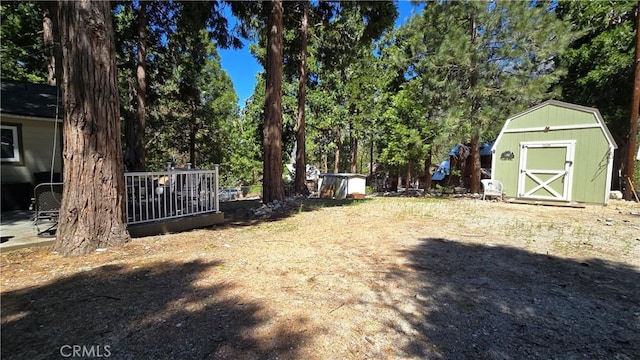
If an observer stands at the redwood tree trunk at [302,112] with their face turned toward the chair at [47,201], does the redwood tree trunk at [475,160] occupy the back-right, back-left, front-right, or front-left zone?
back-left

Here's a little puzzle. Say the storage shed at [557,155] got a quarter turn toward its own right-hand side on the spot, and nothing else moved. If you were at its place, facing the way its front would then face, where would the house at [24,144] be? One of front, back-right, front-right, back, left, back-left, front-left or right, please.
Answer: front-left

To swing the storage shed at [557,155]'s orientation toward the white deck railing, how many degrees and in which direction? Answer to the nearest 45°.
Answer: approximately 45° to its right

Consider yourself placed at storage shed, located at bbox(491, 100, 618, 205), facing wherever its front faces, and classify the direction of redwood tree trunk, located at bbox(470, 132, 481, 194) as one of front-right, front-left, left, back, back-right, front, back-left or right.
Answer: back-right

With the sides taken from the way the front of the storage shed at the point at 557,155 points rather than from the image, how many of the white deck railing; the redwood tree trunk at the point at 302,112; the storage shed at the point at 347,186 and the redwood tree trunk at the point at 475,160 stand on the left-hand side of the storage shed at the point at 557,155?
0

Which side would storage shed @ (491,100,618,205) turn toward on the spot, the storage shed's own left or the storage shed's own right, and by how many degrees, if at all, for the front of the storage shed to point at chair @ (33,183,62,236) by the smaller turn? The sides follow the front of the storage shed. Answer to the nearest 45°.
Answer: approximately 45° to the storage shed's own right

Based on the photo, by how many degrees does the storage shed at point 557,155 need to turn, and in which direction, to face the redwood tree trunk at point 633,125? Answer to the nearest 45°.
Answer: approximately 135° to its left

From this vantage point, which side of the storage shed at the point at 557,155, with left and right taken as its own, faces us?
front

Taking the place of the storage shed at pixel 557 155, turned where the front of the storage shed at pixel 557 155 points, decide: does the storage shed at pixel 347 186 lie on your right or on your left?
on your right

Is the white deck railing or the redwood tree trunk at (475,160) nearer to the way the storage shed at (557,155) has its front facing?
the white deck railing

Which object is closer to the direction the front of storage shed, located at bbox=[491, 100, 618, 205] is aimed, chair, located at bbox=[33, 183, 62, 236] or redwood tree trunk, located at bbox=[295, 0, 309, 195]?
the chair

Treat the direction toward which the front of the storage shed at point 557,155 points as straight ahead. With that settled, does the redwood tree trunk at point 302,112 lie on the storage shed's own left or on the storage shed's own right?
on the storage shed's own right
